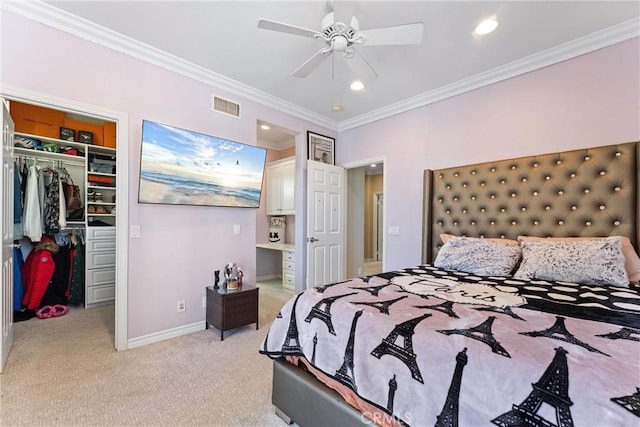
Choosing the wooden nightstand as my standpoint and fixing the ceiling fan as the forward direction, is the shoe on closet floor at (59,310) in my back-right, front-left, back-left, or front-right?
back-right

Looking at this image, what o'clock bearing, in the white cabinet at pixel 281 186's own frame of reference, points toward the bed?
The bed is roughly at 10 o'clock from the white cabinet.

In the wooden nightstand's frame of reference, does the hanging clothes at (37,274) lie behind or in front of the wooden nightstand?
behind
